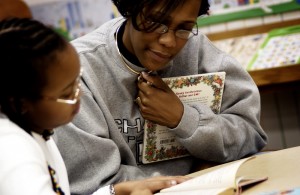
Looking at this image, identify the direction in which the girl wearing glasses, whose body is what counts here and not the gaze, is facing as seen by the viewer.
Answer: to the viewer's right

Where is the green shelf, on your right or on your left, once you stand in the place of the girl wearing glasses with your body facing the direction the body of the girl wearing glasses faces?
on your left

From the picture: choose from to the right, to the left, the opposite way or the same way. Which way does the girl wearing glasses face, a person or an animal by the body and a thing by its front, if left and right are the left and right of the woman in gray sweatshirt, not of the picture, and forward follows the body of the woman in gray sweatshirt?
to the left

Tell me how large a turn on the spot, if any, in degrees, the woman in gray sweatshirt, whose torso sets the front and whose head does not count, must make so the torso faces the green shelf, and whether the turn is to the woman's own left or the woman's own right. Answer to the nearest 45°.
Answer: approximately 180°

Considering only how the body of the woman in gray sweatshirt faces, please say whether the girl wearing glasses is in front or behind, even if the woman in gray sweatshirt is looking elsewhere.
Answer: in front

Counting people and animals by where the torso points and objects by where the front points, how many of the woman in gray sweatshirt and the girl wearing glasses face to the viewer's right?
1

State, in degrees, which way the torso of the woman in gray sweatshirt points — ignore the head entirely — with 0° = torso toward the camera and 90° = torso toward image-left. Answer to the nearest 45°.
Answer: approximately 0°

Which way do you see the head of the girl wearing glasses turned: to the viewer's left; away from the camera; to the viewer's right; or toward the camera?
to the viewer's right
